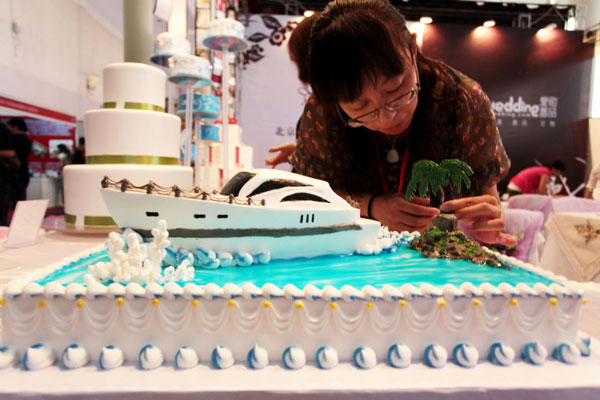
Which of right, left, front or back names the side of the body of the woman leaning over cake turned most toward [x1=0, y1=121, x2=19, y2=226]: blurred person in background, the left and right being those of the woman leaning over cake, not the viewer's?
right

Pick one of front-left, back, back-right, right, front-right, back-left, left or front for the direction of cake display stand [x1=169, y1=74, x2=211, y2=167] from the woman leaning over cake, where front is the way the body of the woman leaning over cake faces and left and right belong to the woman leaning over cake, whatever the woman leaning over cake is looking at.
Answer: back-right

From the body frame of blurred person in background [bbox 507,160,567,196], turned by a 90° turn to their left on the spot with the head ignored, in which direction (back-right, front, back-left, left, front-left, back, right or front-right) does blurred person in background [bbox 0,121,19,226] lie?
back-left

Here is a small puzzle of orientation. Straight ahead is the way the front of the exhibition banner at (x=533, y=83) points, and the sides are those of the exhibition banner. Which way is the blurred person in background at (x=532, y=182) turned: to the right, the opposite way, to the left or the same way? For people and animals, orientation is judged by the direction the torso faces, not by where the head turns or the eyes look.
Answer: to the left

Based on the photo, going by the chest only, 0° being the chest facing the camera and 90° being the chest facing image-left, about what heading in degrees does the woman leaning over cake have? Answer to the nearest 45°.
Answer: approximately 0°

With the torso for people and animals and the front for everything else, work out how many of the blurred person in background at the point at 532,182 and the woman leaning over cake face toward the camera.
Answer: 1

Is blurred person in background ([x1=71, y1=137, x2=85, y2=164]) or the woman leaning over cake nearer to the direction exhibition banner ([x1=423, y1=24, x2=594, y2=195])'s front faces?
the woman leaning over cake

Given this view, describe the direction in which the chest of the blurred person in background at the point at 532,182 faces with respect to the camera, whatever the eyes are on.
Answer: to the viewer's right

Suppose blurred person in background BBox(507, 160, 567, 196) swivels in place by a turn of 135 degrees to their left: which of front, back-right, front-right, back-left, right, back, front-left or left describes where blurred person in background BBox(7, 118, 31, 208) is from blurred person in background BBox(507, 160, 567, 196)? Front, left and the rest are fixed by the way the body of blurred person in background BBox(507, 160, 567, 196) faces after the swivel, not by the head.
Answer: left

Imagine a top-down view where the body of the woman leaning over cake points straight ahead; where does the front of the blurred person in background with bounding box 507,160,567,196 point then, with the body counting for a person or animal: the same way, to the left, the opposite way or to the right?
to the left

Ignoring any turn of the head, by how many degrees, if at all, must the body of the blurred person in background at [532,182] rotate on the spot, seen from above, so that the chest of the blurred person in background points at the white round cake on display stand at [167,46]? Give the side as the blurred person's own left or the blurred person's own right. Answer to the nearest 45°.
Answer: approximately 135° to the blurred person's own right

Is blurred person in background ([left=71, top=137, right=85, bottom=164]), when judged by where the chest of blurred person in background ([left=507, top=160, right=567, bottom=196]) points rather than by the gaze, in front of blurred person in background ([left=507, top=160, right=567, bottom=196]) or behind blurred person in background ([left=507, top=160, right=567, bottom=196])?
behind

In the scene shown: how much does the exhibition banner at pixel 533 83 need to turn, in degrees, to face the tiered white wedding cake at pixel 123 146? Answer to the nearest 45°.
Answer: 0° — it already faces it
